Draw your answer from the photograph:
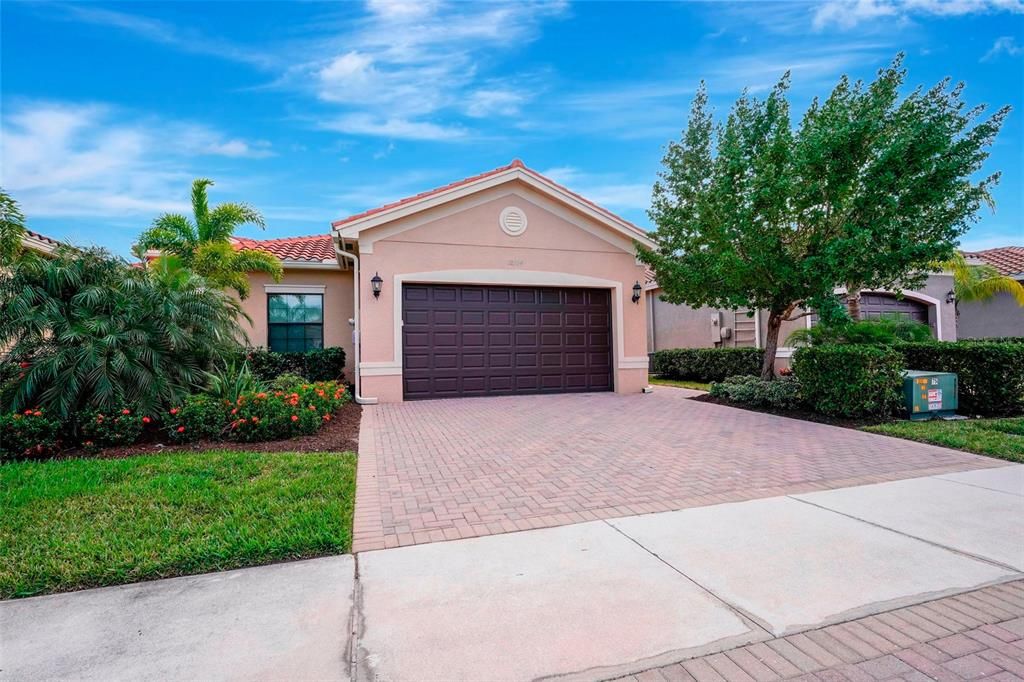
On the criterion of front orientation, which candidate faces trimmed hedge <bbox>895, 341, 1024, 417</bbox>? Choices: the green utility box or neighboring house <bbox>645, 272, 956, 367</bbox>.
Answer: the neighboring house

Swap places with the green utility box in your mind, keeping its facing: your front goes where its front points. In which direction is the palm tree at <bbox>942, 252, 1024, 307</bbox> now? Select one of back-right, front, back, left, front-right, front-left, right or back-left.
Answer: back

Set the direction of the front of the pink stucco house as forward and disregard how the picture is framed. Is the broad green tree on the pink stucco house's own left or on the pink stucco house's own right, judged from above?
on the pink stucco house's own left

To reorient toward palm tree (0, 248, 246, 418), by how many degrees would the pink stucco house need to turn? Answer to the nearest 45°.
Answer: approximately 45° to its right

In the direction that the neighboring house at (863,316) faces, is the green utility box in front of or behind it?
in front

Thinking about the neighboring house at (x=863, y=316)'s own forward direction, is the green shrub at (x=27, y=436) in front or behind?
in front

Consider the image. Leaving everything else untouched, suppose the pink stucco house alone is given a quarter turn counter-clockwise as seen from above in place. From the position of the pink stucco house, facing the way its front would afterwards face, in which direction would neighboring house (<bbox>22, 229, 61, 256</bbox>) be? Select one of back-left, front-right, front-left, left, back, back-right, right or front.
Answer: back

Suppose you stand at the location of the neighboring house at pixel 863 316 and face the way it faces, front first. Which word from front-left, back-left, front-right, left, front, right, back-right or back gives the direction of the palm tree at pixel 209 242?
front-right

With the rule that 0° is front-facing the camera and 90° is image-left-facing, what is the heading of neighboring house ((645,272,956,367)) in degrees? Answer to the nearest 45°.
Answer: approximately 0°

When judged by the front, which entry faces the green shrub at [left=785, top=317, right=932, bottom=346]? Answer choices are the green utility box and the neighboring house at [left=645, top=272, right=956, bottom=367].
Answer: the neighboring house

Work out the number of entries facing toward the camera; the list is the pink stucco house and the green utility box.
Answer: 2
